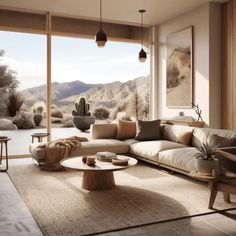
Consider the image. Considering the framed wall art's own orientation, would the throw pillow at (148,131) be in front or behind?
in front

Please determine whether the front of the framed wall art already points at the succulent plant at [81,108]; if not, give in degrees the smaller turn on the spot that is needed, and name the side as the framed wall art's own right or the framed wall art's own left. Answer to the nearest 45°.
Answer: approximately 45° to the framed wall art's own right

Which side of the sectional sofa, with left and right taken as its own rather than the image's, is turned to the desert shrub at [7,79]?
right

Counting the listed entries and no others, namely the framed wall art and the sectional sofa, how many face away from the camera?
0

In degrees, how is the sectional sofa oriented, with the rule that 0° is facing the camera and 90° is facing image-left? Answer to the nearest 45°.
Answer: approximately 45°

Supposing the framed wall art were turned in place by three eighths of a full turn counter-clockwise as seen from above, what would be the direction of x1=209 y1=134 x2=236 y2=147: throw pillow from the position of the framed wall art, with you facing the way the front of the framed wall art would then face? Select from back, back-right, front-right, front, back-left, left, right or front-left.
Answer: right

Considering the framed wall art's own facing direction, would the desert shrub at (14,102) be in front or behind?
in front

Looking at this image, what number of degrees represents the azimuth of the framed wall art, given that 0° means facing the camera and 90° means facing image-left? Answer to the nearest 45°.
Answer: approximately 45°

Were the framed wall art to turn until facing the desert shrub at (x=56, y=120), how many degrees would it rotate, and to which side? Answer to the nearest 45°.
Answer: approximately 45° to its right

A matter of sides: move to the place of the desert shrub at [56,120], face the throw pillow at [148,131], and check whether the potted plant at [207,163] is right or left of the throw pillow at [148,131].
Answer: right

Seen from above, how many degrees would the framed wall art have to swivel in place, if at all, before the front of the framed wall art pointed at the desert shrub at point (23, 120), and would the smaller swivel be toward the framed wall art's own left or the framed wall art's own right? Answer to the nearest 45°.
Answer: approximately 45° to the framed wall art's own right

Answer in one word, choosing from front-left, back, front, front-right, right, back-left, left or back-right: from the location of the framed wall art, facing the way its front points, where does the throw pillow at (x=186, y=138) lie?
front-left
